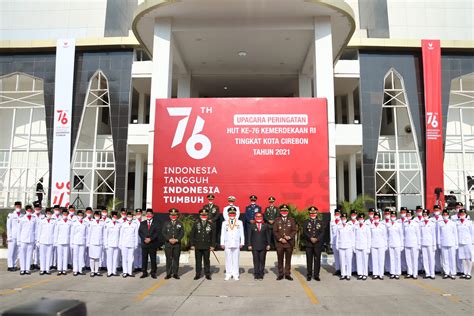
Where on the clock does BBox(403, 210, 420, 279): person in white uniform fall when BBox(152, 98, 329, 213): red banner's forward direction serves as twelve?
The person in white uniform is roughly at 10 o'clock from the red banner.

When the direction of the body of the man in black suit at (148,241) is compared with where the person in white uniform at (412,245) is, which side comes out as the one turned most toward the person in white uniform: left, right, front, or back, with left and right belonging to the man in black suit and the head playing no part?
left

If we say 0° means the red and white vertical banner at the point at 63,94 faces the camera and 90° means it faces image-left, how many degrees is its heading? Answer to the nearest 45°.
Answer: approximately 0°

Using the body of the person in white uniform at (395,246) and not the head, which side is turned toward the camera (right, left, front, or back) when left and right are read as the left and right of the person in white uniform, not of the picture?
front

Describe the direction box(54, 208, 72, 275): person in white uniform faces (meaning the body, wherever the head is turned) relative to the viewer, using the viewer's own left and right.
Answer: facing the viewer

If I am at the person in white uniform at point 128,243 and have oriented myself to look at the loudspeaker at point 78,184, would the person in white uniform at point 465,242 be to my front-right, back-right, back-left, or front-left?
back-right

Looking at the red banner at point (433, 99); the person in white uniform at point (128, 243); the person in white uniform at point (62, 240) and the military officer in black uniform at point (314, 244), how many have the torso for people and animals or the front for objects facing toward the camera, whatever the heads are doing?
4

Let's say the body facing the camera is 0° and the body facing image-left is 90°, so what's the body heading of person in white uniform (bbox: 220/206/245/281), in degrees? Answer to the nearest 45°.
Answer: approximately 0°

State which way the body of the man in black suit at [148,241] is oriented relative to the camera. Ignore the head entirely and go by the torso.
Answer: toward the camera

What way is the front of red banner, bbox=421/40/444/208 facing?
toward the camera
